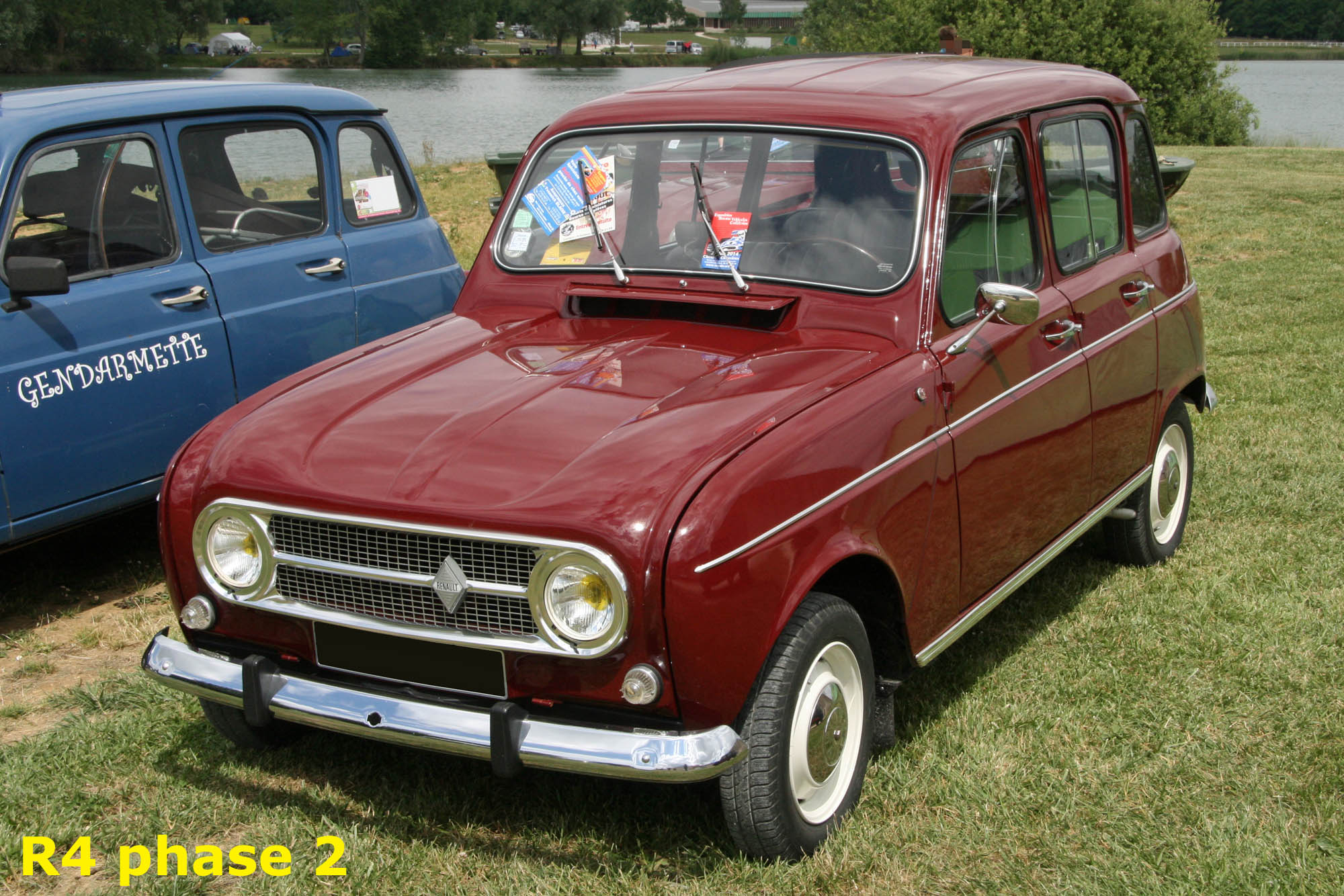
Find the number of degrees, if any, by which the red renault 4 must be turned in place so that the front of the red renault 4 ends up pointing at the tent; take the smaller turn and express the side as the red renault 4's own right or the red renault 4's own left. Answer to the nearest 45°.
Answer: approximately 135° to the red renault 4's own right

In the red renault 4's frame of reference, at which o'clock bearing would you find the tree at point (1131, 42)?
The tree is roughly at 5 o'clock from the red renault 4.

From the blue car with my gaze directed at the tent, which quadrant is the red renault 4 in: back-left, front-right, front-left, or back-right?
back-right

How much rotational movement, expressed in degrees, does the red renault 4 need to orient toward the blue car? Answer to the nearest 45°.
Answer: approximately 90° to its right

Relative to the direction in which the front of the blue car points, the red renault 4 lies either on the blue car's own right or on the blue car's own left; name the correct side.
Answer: on the blue car's own left

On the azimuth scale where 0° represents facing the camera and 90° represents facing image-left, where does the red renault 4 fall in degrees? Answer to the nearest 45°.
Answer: approximately 45°

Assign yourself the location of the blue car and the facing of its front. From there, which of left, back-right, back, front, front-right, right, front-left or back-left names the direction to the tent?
back-right

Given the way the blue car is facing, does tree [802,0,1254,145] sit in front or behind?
behind

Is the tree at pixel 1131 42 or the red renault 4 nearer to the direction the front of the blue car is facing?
the red renault 4

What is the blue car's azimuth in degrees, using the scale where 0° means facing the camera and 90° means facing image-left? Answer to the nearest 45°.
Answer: approximately 45°
